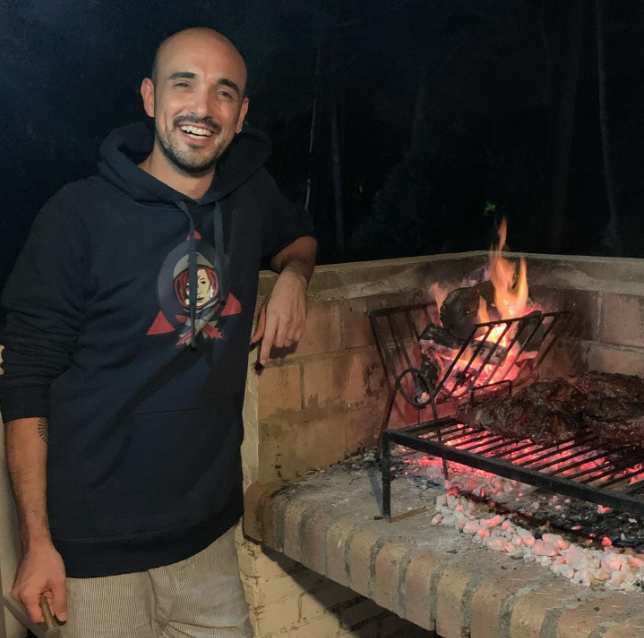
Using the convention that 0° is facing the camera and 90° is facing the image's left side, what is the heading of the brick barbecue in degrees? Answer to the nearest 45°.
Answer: approximately 45°

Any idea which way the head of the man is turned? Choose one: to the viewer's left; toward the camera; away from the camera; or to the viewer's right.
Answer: toward the camera

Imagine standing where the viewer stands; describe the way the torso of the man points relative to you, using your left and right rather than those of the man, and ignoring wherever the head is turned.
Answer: facing the viewer and to the right of the viewer

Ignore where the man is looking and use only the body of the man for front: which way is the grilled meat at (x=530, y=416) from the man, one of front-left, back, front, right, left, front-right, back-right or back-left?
front-left

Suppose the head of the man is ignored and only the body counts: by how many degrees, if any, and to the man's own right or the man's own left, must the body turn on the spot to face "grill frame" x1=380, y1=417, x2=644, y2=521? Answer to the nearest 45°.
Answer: approximately 45° to the man's own left

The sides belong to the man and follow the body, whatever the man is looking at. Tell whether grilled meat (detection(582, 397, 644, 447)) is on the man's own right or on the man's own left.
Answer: on the man's own left

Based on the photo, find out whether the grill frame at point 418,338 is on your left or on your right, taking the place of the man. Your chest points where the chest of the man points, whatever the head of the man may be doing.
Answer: on your left

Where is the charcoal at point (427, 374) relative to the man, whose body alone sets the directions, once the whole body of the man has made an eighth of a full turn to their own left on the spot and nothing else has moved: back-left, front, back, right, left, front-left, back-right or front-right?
front-left

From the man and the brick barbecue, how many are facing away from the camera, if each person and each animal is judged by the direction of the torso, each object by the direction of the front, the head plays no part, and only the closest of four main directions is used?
0

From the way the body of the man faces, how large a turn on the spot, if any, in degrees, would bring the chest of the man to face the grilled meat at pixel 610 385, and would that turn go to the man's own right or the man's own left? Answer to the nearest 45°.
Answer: approximately 45° to the man's own left
